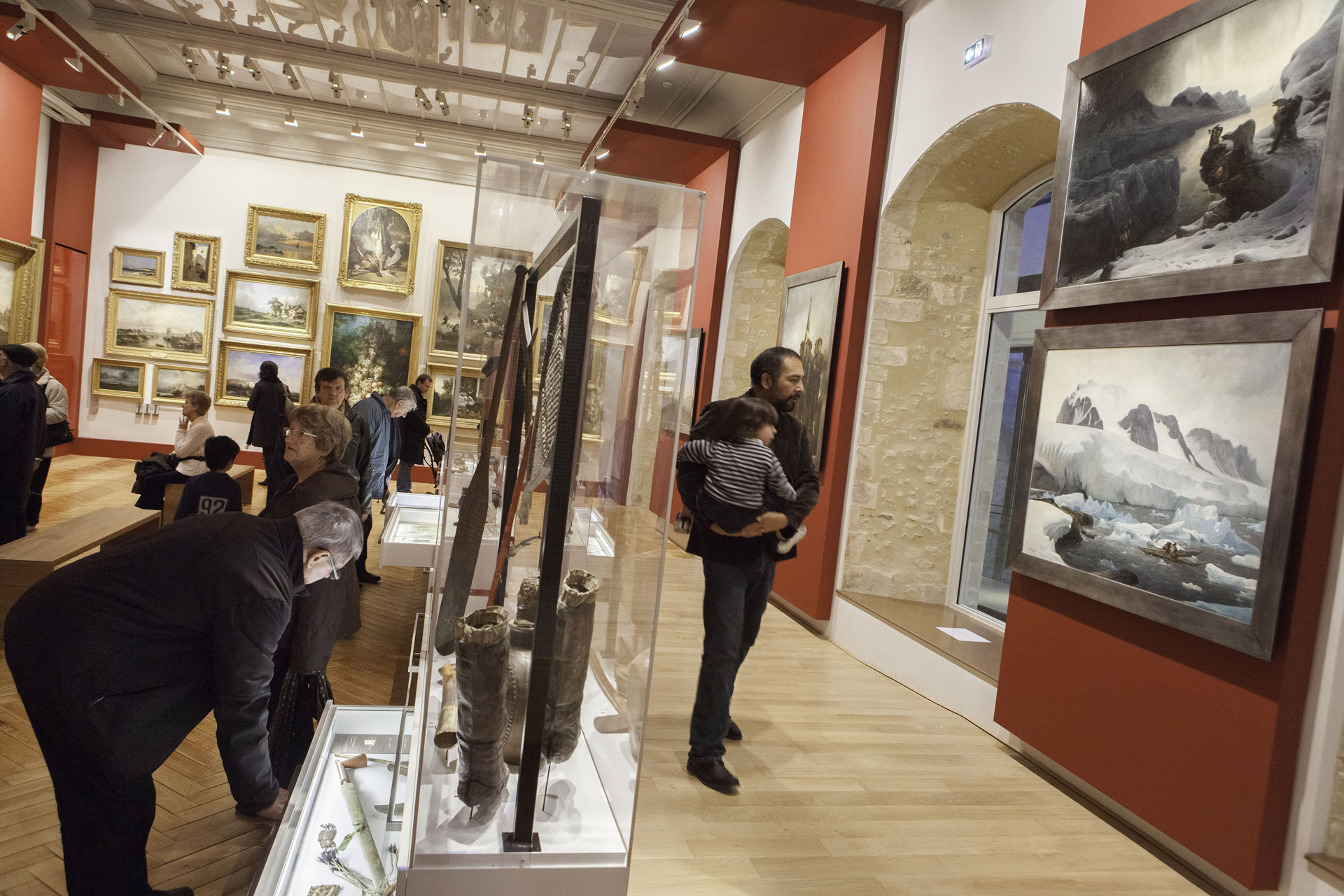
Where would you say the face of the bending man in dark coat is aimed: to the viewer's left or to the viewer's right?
to the viewer's right

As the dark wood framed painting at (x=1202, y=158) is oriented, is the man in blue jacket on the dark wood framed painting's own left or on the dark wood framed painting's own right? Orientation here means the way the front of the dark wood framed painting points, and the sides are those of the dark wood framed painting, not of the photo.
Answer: on the dark wood framed painting's own right

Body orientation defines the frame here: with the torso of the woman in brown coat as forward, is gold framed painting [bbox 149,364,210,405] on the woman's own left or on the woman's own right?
on the woman's own right

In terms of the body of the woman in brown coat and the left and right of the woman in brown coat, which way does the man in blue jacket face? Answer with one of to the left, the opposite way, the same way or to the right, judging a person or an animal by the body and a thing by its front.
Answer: the opposite way

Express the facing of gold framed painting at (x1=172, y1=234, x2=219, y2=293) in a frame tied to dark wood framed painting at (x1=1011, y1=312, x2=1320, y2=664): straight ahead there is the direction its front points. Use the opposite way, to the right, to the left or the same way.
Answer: to the left

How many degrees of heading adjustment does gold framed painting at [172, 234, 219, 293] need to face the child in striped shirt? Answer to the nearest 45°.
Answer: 0° — it already faces them

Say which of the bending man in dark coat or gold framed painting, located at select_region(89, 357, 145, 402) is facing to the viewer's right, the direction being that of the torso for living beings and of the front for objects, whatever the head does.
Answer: the bending man in dark coat

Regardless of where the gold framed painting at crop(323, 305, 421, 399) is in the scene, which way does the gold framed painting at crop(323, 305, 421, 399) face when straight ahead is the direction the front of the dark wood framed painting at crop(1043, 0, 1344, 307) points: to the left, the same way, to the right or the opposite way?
to the left

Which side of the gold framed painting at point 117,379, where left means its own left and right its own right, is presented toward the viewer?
front

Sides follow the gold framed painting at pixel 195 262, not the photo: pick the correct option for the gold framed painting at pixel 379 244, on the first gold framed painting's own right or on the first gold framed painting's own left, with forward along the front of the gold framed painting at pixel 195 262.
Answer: on the first gold framed painting's own left

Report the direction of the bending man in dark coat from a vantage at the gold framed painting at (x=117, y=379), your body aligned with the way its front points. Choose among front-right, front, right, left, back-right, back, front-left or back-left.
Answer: front

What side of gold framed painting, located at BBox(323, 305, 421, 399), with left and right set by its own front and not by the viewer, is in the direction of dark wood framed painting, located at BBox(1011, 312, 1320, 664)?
front

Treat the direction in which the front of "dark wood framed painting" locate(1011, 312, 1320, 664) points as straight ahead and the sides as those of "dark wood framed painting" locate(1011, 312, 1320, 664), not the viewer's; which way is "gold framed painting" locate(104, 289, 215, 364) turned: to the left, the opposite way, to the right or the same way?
to the left

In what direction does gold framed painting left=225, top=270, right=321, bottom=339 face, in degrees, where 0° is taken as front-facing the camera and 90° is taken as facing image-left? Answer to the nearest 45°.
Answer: approximately 0°

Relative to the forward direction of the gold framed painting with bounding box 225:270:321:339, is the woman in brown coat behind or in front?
in front

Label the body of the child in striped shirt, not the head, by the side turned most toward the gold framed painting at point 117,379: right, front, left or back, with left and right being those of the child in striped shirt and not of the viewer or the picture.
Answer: left

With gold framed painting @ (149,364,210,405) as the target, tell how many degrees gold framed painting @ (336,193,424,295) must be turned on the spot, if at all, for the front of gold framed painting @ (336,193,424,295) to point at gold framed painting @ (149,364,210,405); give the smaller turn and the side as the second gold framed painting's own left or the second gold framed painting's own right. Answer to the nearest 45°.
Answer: approximately 90° to the second gold framed painting's own right
